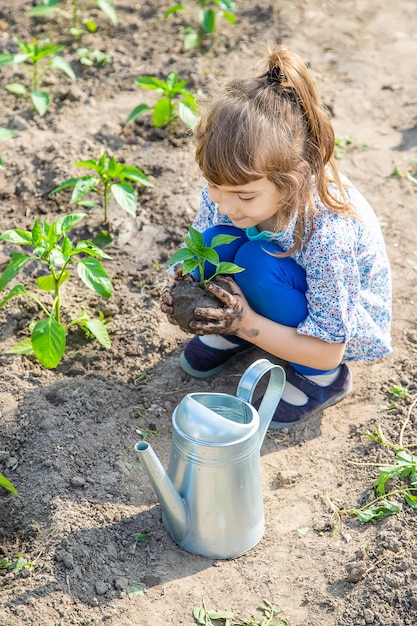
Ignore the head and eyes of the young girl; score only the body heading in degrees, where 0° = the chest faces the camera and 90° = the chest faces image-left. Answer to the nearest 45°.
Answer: approximately 45°

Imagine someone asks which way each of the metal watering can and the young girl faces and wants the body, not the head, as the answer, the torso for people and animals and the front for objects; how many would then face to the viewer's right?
0

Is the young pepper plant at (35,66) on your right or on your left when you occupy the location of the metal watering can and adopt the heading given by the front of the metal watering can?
on your right

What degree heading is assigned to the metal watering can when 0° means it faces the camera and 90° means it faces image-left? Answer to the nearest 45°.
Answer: approximately 45°

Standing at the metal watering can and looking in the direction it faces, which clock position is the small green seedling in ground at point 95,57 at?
The small green seedling in ground is roughly at 4 o'clock from the metal watering can.

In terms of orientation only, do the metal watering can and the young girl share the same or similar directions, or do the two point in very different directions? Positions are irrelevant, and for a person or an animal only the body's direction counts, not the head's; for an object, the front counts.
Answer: same or similar directions

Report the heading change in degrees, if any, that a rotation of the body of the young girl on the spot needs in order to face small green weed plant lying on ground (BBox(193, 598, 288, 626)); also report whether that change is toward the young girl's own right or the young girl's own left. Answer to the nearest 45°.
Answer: approximately 45° to the young girl's own left

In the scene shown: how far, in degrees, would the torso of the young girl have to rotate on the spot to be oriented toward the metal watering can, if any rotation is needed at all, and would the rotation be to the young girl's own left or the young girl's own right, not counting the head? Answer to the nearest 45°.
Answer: approximately 45° to the young girl's own left

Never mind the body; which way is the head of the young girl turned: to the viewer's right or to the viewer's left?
to the viewer's left
